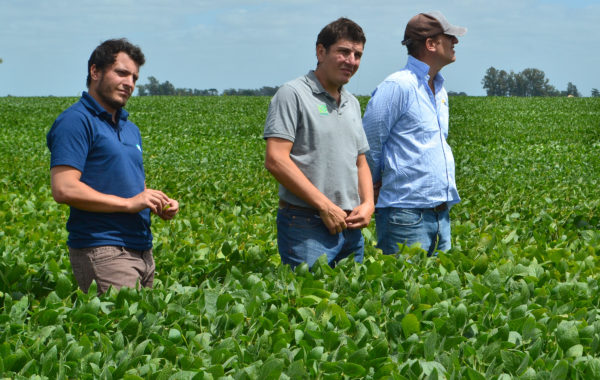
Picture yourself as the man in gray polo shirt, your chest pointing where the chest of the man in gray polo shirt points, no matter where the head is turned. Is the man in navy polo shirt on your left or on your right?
on your right

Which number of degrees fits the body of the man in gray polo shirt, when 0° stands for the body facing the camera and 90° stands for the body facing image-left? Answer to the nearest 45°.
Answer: approximately 315°

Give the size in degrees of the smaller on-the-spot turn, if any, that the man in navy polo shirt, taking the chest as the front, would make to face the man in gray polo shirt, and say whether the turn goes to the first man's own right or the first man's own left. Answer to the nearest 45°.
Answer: approximately 45° to the first man's own left

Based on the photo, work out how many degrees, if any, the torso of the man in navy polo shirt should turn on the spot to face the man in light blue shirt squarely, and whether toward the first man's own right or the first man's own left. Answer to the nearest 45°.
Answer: approximately 45° to the first man's own left

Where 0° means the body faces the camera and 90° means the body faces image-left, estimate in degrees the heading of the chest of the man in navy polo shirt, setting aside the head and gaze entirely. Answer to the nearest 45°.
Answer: approximately 315°

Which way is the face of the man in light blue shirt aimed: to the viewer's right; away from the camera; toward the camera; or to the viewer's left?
to the viewer's right

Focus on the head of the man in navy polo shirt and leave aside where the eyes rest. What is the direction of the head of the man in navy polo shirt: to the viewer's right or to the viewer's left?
to the viewer's right
